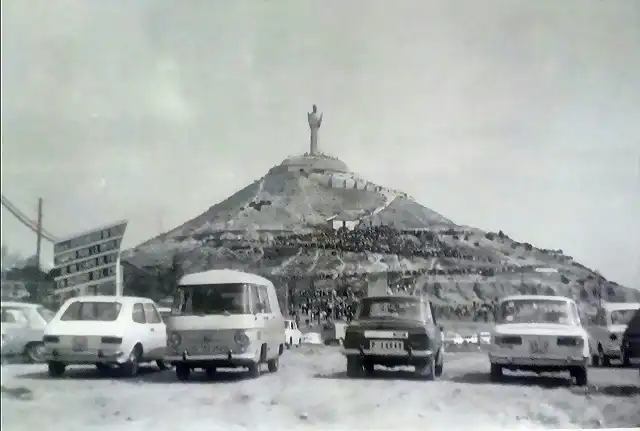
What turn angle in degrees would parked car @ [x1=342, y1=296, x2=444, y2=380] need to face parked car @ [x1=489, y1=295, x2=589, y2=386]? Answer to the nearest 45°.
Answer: approximately 90° to its right

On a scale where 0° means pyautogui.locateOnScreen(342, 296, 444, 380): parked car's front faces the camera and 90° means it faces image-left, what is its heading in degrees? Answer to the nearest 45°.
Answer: approximately 180°

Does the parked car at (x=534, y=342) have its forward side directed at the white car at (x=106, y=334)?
no

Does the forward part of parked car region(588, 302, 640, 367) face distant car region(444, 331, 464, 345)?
no
